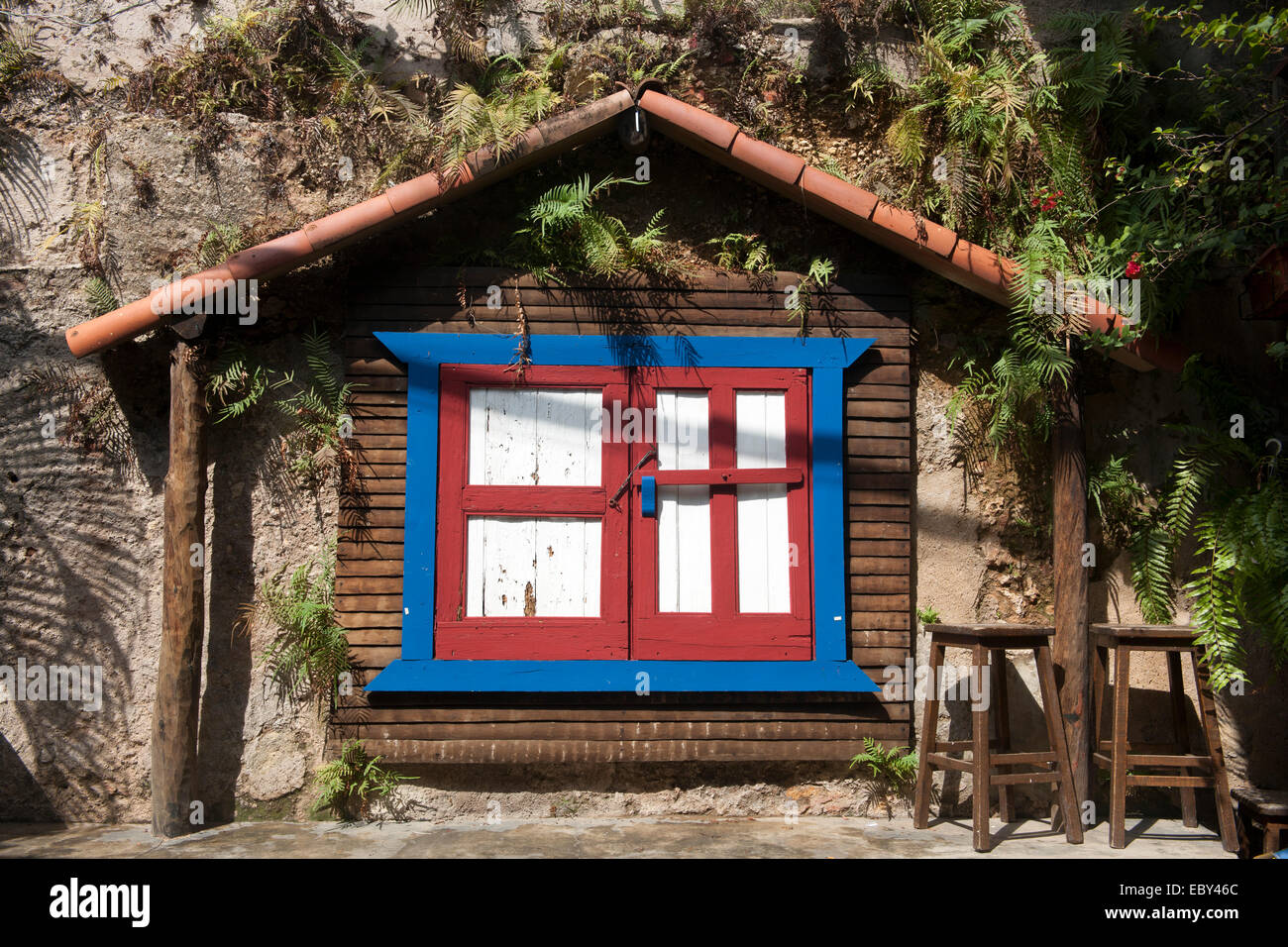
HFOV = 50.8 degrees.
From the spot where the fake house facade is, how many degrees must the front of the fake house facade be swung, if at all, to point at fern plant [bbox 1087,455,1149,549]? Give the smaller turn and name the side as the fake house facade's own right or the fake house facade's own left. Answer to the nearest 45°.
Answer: approximately 90° to the fake house facade's own left

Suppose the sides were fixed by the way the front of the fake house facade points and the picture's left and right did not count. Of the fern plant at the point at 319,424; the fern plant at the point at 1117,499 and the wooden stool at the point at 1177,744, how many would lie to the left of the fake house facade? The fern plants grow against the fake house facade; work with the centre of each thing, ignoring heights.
2

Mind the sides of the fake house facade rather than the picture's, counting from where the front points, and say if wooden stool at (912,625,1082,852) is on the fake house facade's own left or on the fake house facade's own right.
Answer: on the fake house facade's own left

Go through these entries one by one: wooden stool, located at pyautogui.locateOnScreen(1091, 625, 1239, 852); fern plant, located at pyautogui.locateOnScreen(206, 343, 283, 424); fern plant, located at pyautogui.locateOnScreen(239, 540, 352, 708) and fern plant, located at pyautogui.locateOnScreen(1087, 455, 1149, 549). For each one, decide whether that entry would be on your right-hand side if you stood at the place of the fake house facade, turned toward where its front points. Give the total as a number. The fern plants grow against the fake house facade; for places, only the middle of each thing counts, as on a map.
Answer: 2

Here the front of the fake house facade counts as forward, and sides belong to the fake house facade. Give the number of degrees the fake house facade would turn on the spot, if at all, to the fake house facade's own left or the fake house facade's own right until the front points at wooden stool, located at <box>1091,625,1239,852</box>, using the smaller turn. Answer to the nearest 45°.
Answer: approximately 90° to the fake house facade's own left

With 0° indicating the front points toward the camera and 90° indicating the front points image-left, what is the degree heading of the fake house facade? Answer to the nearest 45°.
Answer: approximately 0°

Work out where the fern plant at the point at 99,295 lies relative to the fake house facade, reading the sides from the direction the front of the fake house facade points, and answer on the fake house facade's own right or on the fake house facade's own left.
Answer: on the fake house facade's own right
